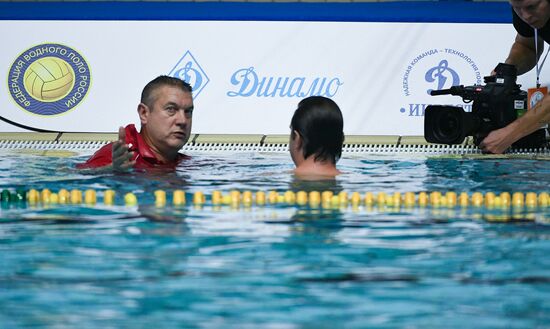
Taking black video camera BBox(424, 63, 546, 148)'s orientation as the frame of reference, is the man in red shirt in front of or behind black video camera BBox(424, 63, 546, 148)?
in front

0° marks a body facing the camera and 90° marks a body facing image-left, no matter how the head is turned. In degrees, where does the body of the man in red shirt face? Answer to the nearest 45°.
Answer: approximately 315°

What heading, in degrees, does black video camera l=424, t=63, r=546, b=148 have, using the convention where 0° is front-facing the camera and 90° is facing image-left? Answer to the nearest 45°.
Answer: approximately 45°

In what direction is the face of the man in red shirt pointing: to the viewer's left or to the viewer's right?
to the viewer's right

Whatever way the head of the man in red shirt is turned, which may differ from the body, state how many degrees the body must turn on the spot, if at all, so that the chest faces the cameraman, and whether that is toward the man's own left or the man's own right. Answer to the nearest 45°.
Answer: approximately 45° to the man's own left

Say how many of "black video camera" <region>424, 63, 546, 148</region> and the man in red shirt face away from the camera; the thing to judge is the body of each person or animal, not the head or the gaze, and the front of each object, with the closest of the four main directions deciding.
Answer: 0
